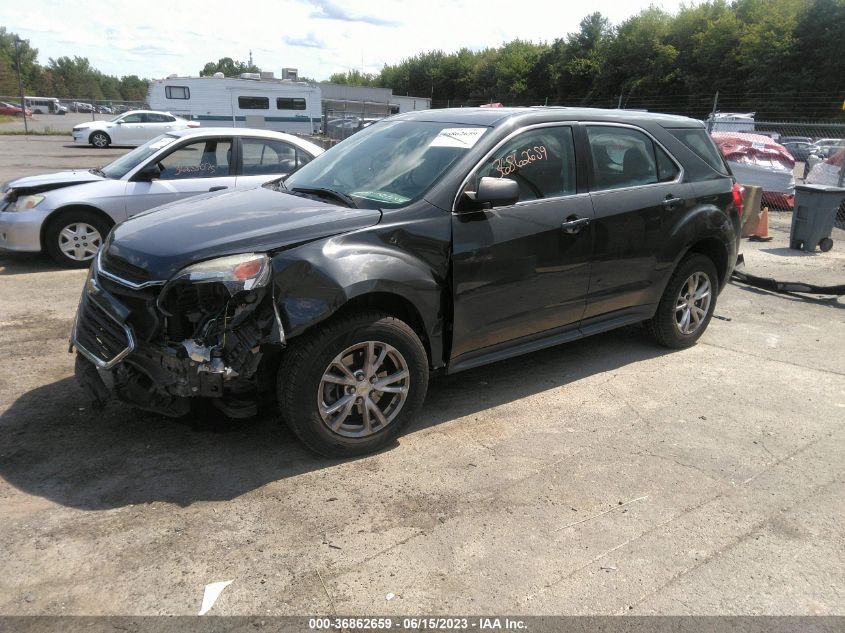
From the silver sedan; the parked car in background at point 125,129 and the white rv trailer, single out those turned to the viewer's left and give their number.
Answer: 3

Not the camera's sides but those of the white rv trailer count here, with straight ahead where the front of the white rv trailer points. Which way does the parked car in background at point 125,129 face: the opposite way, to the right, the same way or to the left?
the same way

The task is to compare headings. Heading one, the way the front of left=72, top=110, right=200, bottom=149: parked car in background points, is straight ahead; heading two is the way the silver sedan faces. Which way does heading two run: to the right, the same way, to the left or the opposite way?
the same way

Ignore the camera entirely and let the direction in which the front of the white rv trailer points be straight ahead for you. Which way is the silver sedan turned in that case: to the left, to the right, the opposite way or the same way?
the same way

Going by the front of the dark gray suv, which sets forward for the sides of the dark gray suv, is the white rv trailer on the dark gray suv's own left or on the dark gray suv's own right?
on the dark gray suv's own right

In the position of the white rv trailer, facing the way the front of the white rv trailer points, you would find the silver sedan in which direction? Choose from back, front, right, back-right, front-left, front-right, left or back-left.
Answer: left

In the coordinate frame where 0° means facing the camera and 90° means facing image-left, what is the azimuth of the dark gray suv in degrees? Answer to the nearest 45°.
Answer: approximately 45°

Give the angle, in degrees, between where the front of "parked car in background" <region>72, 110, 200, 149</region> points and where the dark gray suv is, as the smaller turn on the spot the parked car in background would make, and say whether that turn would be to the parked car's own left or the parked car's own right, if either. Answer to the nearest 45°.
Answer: approximately 90° to the parked car's own left

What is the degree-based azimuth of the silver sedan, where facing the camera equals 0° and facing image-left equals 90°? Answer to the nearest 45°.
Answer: approximately 90°

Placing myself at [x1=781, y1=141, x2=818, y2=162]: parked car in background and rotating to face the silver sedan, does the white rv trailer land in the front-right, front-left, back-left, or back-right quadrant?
front-right

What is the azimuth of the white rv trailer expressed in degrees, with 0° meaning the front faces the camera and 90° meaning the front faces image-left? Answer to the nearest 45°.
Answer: approximately 90°

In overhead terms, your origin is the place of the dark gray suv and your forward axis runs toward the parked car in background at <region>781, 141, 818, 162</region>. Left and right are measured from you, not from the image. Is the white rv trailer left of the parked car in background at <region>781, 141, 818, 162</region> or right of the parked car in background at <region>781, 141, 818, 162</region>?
left

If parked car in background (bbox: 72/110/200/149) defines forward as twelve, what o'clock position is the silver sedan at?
The silver sedan is roughly at 9 o'clock from the parked car in background.

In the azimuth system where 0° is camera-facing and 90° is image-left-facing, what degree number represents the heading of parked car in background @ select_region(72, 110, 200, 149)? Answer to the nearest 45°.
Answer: approximately 90°

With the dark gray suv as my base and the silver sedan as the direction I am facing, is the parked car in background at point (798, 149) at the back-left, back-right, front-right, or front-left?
front-right
